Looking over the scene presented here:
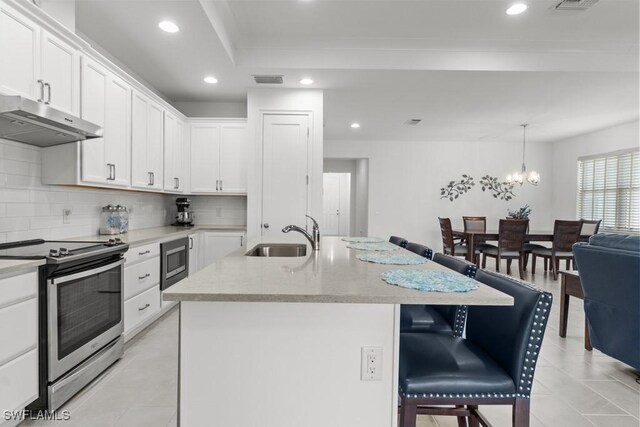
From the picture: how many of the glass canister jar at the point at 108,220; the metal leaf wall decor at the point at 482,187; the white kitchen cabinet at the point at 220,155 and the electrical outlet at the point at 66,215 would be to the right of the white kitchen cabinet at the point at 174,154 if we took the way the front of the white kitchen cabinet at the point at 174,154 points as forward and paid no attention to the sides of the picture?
2

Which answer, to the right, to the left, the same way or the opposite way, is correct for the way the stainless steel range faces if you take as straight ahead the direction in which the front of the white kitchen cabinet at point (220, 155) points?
to the left

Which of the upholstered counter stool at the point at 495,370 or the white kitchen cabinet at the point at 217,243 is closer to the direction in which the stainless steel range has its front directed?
the upholstered counter stool

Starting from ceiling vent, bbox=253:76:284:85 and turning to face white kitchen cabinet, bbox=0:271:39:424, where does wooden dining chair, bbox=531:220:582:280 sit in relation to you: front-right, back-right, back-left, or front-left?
back-left

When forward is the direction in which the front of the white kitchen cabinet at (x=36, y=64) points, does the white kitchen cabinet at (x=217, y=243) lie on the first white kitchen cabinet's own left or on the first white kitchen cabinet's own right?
on the first white kitchen cabinet's own left

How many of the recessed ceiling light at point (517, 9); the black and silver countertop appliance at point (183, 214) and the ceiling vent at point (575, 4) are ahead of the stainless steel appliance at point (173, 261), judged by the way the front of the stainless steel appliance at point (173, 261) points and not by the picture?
2
